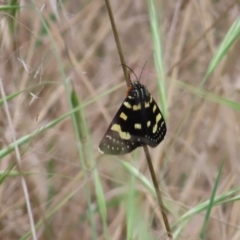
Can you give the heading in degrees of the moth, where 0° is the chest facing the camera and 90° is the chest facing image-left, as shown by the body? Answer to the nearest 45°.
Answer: approximately 180°
